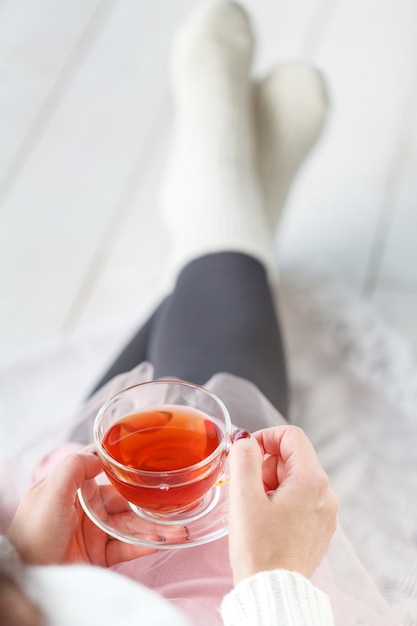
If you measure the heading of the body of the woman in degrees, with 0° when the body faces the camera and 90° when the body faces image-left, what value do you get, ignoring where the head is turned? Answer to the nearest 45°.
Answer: approximately 180°
